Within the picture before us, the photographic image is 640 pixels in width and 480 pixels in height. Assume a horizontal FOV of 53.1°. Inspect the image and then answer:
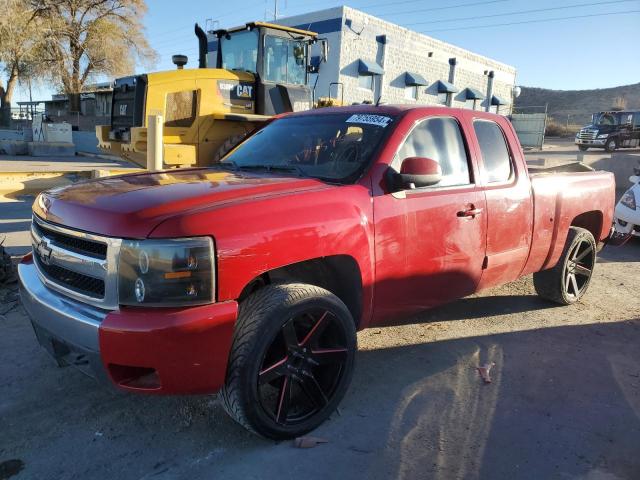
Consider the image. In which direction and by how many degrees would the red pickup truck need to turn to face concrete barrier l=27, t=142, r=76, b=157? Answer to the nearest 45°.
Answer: approximately 90° to its right

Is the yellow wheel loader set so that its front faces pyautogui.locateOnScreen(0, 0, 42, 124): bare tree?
no

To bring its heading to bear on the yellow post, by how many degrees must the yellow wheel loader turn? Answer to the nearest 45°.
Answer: approximately 135° to its right

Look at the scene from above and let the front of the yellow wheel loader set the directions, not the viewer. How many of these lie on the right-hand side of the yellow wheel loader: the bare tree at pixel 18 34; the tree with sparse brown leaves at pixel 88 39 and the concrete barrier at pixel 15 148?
0

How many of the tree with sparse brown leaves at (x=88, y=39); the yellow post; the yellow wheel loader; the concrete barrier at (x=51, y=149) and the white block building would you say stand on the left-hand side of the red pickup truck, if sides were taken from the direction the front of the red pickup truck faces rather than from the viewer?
0

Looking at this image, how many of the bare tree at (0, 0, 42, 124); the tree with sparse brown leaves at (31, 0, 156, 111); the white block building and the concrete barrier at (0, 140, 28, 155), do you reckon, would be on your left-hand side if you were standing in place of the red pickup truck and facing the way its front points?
0

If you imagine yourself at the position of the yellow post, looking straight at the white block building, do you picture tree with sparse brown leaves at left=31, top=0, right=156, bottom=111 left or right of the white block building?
left

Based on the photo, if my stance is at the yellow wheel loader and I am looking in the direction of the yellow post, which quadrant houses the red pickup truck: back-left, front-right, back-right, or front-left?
front-left

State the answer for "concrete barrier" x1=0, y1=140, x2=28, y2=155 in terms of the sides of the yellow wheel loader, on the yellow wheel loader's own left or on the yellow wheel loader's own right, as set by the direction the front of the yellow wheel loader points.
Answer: on the yellow wheel loader's own left

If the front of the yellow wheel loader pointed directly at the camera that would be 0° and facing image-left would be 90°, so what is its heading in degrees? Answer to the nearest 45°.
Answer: approximately 225°

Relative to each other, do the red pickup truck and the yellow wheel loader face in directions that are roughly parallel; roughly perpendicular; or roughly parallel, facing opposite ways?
roughly parallel, facing opposite ways

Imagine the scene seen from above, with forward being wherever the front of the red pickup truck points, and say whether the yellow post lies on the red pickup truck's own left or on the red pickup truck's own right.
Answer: on the red pickup truck's own right

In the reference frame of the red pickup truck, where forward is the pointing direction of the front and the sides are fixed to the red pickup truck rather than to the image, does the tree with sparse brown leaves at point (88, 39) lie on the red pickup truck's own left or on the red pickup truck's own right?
on the red pickup truck's own right
